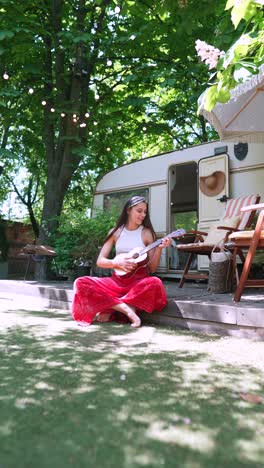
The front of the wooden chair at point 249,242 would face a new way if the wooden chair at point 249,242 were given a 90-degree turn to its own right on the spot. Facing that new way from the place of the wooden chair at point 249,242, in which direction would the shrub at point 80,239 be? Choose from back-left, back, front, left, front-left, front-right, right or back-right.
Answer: front-left

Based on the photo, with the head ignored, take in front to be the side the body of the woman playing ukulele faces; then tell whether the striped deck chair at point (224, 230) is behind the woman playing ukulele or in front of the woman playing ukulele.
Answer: behind

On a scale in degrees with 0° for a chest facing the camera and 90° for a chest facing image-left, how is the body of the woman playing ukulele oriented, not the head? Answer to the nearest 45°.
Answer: approximately 0°

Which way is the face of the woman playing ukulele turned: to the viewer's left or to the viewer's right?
to the viewer's right

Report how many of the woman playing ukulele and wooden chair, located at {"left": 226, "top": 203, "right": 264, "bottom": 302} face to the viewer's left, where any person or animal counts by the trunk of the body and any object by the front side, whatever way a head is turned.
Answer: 1

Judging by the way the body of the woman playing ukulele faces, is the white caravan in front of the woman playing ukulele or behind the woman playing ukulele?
behind

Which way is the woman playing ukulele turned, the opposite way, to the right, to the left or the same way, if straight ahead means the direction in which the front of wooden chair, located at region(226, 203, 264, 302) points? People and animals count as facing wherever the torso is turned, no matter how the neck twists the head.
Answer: to the left

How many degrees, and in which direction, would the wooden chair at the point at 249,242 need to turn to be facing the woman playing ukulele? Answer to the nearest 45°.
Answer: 0° — it already faces them

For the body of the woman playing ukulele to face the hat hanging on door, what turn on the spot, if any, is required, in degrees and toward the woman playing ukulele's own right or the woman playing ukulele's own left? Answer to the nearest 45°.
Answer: approximately 135° to the woman playing ukulele's own left

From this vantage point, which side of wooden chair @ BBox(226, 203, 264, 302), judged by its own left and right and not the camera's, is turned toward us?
left

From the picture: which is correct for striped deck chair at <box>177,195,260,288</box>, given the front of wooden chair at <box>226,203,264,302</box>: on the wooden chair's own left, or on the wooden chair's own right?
on the wooden chair's own right
